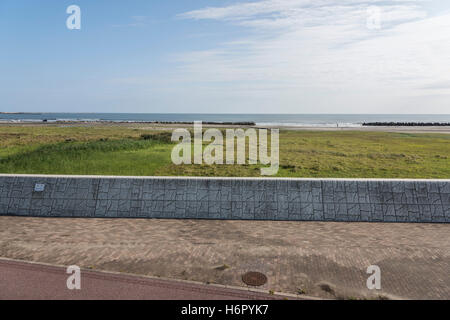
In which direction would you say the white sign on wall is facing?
toward the camera
